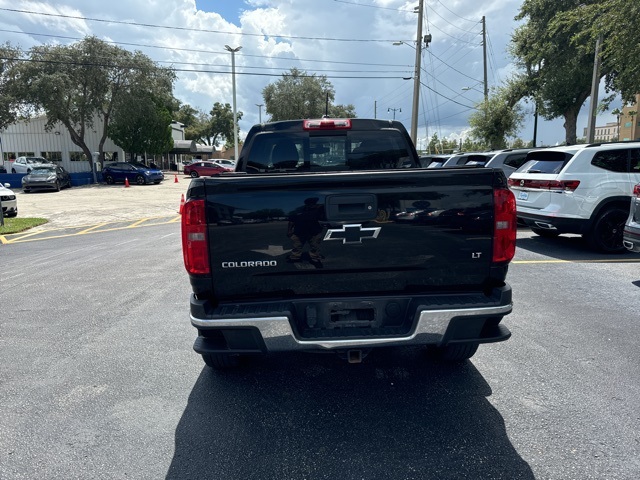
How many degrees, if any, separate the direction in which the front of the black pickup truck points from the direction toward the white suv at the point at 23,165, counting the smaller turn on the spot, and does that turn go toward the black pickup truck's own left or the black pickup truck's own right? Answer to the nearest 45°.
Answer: approximately 45° to the black pickup truck's own left

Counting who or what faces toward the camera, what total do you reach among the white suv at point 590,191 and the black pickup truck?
0

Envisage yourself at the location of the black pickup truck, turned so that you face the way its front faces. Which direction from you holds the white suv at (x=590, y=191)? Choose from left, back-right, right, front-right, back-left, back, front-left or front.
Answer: front-right

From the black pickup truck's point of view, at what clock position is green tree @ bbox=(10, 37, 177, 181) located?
The green tree is roughly at 11 o'clock from the black pickup truck.

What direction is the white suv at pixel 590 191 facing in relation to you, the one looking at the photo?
facing away from the viewer and to the right of the viewer

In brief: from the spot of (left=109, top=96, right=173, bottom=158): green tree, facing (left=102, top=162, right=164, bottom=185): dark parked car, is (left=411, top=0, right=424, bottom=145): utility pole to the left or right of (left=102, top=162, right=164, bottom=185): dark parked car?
left

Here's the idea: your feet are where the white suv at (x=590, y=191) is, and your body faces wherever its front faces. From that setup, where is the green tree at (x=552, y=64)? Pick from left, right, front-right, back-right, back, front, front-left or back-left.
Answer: front-left

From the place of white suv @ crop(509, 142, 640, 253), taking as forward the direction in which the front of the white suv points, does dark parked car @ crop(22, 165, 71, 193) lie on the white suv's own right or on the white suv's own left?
on the white suv's own left

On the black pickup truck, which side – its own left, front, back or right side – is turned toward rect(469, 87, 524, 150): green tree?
front

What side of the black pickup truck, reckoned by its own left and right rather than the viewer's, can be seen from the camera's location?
back
